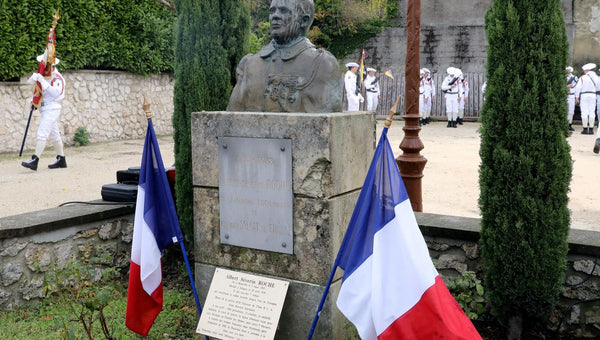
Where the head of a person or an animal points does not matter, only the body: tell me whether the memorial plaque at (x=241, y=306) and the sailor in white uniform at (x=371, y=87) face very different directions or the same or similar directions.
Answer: same or similar directions

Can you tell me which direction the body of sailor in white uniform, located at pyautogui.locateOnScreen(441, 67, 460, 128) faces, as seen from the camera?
toward the camera

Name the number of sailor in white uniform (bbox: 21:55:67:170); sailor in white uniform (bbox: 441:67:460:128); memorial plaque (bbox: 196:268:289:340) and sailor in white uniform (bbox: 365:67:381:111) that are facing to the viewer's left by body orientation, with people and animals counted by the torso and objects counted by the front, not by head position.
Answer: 1

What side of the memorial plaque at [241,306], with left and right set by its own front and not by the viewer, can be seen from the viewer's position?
front

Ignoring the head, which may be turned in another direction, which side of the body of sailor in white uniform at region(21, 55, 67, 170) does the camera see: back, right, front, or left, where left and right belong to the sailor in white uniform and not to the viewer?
left

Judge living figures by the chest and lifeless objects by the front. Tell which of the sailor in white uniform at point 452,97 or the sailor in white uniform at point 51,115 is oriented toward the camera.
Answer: the sailor in white uniform at point 452,97

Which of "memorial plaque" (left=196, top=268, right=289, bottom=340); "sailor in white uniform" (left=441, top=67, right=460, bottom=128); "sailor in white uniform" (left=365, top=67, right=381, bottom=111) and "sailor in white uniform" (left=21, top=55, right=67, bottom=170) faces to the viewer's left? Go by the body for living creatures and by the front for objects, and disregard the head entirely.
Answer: "sailor in white uniform" (left=21, top=55, right=67, bottom=170)

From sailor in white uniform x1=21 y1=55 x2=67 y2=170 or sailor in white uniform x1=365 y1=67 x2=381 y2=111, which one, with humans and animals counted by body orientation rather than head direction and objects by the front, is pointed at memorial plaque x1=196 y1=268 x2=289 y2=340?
sailor in white uniform x1=365 y1=67 x2=381 y2=111

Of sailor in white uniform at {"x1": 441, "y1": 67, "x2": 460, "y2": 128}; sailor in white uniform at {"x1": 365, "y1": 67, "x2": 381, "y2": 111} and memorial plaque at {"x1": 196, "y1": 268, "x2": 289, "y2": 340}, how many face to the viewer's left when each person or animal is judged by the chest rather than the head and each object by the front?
0

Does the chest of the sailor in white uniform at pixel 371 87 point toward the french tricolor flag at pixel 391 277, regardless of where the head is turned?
yes

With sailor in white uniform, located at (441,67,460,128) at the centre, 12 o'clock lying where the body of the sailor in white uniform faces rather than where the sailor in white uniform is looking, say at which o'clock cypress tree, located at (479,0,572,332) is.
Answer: The cypress tree is roughly at 12 o'clock from the sailor in white uniform.

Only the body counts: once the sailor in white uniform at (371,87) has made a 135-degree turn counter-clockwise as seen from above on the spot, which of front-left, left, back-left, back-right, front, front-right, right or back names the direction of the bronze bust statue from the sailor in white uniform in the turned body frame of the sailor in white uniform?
back-right

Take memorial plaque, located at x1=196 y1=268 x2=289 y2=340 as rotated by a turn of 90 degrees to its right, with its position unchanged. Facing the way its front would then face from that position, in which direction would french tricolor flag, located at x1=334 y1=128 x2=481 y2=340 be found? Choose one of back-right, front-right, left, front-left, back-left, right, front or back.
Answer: back-left

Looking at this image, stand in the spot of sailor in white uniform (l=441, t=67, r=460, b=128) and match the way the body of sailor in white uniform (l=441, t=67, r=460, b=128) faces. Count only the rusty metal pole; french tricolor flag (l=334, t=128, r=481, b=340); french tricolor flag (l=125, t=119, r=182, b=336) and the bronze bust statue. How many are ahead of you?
4

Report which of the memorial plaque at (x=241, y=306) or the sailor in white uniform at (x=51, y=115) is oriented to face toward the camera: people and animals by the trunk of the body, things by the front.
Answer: the memorial plaque
